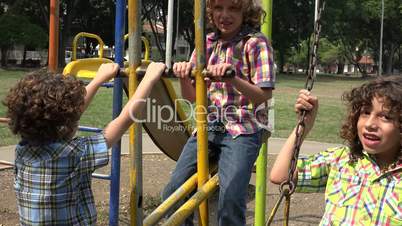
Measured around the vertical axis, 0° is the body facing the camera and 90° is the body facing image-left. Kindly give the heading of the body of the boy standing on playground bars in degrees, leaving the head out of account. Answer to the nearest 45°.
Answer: approximately 45°

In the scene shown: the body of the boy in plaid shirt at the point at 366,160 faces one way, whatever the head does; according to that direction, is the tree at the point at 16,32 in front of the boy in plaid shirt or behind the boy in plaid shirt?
behind

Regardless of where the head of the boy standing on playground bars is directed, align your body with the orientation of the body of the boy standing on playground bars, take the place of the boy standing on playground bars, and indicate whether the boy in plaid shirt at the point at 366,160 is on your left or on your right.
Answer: on your left

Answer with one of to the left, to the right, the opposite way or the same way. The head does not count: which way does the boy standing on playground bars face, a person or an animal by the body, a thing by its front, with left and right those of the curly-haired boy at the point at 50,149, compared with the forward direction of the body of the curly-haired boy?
the opposite way

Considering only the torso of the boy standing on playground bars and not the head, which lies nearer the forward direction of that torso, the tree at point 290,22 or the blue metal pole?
the blue metal pole

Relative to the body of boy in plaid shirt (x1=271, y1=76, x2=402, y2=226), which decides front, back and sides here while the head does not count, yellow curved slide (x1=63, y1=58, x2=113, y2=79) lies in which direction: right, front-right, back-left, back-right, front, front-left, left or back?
back-right

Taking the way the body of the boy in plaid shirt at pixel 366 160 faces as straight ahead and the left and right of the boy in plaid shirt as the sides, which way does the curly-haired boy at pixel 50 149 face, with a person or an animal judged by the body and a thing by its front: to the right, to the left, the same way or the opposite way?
the opposite way

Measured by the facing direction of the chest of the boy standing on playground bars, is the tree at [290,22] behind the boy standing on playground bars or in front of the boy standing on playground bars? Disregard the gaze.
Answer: behind

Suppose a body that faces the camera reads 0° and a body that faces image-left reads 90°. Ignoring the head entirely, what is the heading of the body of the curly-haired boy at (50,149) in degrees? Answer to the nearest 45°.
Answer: approximately 225°

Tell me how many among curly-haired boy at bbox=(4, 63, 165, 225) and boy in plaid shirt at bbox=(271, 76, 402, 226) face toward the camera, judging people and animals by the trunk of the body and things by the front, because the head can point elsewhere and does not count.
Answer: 1

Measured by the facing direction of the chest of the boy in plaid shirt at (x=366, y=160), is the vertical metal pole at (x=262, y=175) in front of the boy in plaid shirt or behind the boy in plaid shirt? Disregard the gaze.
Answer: behind
